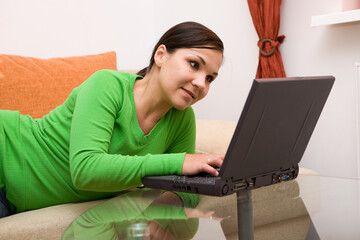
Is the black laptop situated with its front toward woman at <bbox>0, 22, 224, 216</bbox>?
yes

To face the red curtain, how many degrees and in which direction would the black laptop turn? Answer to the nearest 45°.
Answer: approximately 45° to its right

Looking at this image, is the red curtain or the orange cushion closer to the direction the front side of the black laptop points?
the orange cushion

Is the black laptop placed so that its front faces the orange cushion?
yes

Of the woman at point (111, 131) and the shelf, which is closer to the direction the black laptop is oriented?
the woman

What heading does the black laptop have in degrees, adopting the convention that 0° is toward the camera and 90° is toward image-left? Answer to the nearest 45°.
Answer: approximately 135°

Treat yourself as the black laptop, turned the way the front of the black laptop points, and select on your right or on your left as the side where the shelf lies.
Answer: on your right

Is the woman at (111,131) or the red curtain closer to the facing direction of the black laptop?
the woman
